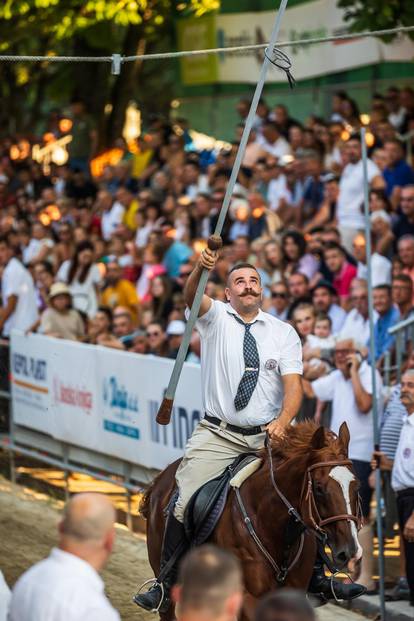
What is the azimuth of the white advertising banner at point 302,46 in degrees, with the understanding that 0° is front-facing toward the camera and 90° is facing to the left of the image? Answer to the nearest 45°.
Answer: approximately 0°

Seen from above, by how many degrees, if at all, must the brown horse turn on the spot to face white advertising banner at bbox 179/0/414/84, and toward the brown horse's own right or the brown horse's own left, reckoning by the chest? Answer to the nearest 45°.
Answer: approximately 135° to the brown horse's own left

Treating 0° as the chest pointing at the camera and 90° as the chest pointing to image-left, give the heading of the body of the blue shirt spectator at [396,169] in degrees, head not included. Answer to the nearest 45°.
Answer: approximately 45°

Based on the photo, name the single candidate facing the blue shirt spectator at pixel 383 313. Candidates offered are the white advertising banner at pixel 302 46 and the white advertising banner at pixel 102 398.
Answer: the white advertising banner at pixel 302 46

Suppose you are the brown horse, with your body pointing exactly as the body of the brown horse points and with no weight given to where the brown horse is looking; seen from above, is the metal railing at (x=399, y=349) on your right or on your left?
on your left

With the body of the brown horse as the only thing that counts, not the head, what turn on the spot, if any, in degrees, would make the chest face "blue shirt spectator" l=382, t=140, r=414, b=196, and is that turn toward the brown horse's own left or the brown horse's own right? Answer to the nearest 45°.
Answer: approximately 135° to the brown horse's own left

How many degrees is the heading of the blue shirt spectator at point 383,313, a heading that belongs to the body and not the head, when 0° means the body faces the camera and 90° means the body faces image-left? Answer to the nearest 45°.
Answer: approximately 45°

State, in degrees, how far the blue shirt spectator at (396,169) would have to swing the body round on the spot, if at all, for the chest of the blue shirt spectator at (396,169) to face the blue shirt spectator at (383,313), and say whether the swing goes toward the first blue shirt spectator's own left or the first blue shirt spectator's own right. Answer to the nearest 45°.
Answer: approximately 45° to the first blue shirt spectator's own left
